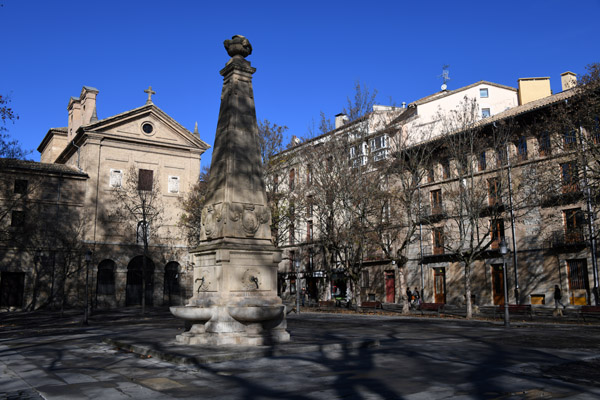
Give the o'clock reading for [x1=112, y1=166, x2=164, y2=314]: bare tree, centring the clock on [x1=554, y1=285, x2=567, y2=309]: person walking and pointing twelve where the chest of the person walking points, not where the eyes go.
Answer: The bare tree is roughly at 12 o'clock from the person walking.

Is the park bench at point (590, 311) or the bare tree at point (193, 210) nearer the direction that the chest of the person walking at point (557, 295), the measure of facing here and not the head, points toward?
the bare tree

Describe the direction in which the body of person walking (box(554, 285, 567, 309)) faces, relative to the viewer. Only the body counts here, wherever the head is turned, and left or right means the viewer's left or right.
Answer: facing to the left of the viewer

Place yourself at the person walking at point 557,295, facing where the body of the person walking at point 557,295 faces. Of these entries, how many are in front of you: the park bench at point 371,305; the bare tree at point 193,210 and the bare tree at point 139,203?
3

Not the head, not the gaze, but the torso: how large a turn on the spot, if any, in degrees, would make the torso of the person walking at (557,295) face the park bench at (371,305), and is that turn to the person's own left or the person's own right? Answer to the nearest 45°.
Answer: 0° — they already face it

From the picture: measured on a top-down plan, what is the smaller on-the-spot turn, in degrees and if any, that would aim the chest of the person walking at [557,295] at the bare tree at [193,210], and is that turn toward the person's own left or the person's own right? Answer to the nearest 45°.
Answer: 0° — they already face it

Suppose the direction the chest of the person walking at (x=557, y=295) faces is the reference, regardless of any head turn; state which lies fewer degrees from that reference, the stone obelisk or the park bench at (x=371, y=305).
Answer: the park bench

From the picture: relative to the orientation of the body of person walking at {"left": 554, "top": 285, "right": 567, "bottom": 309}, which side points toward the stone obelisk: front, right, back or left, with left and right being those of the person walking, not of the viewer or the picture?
left
